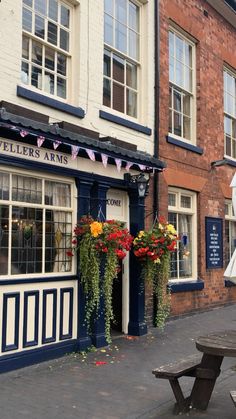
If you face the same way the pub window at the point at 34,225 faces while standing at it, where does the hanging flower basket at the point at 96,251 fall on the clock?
The hanging flower basket is roughly at 10 o'clock from the pub window.

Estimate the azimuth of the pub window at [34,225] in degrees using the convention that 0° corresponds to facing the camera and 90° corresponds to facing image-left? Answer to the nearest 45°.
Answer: approximately 315°

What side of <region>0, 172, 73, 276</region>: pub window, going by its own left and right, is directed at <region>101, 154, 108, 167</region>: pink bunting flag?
left
